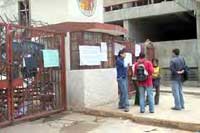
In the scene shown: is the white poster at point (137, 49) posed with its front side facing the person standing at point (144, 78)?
yes

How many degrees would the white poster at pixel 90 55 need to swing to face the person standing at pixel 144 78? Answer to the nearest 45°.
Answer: approximately 45° to its left

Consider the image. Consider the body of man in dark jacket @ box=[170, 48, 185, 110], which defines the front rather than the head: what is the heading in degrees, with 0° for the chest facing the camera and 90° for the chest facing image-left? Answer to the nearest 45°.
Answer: approximately 135°

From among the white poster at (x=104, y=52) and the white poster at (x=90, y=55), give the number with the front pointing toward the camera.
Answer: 2
